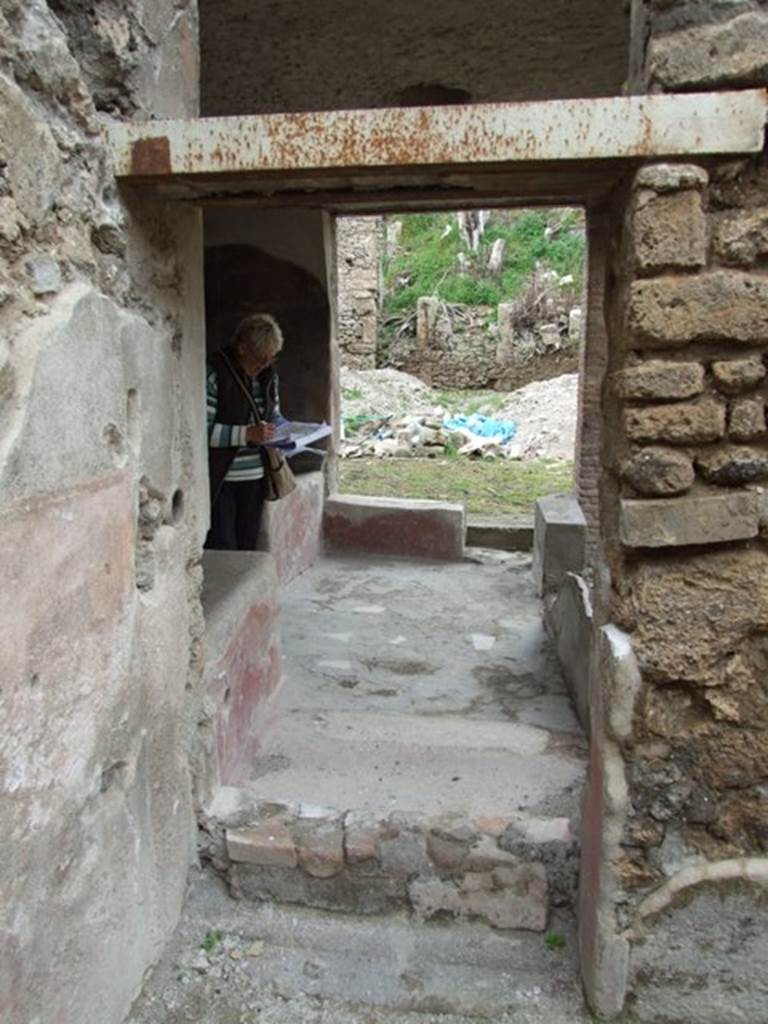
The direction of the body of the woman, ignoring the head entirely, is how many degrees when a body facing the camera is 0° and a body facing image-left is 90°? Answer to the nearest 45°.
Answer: approximately 315°
